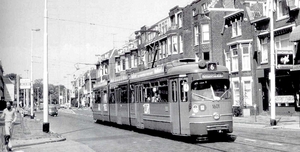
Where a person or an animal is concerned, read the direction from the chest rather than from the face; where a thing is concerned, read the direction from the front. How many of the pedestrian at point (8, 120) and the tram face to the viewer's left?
0

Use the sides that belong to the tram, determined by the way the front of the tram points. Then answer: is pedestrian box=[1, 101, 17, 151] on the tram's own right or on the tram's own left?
on the tram's own right

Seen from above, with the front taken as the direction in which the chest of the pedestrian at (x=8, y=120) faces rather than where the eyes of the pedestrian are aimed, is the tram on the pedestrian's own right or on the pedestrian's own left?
on the pedestrian's own left

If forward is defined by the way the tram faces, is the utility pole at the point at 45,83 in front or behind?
behind

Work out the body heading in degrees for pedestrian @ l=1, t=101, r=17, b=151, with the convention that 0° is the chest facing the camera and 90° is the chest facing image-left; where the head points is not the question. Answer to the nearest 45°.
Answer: approximately 0°

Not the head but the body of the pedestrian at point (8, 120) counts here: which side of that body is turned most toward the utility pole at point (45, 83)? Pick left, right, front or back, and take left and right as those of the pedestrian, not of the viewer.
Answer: back

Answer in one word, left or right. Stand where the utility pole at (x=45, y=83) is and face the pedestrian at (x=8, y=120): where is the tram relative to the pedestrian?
left

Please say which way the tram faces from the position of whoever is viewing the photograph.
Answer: facing the viewer and to the right of the viewer

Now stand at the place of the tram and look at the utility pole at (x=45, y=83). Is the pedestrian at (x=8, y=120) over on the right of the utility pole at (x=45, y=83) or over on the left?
left
